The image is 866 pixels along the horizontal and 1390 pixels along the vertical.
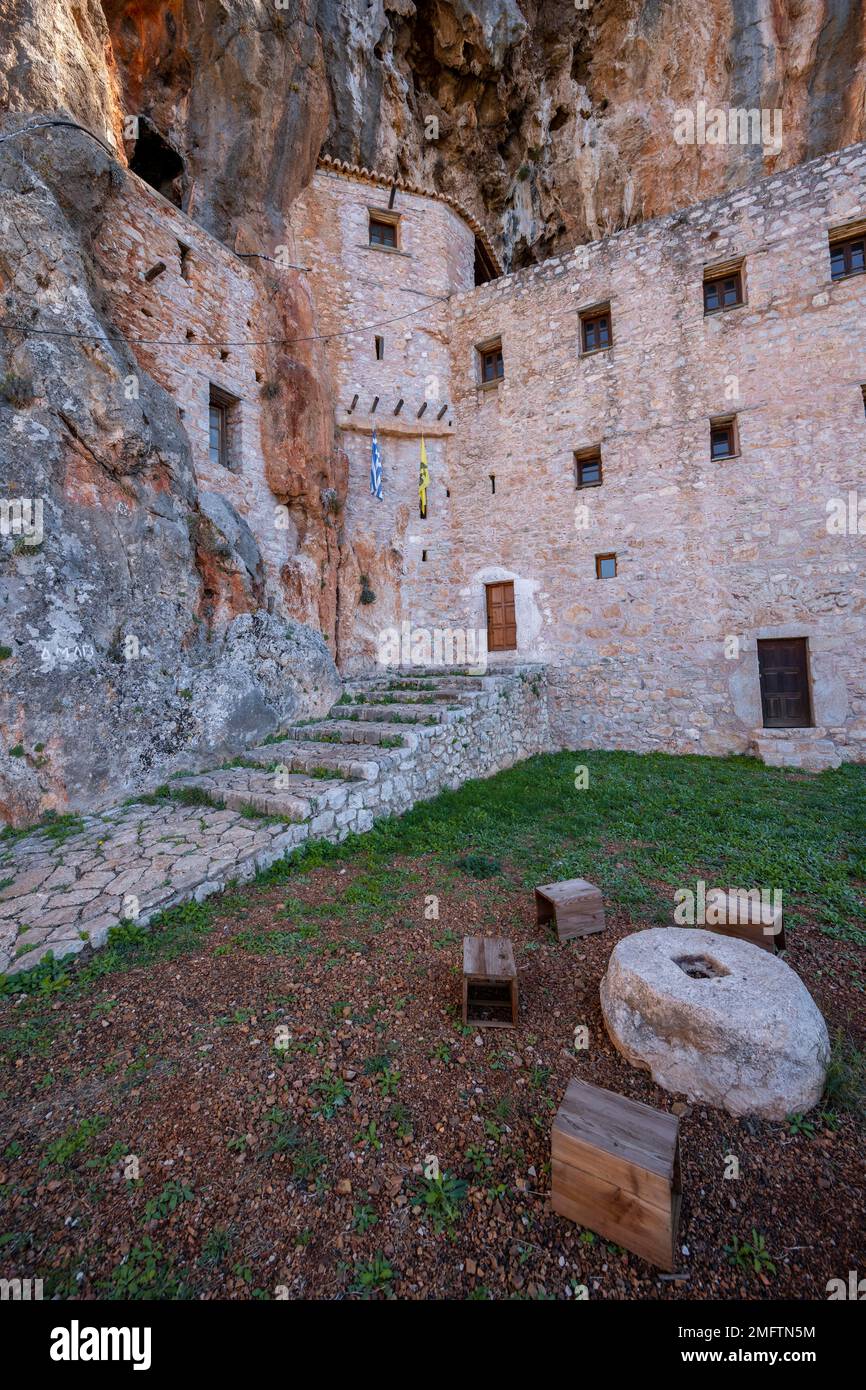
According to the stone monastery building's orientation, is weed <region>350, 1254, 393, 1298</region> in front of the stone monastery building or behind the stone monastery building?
in front

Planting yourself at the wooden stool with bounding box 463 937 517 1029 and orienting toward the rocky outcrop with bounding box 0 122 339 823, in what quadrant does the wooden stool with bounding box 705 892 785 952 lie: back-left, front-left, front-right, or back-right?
back-right

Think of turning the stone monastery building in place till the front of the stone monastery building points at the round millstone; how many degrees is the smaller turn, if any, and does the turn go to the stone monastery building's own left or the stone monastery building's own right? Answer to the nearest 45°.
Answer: approximately 45° to the stone monastery building's own left

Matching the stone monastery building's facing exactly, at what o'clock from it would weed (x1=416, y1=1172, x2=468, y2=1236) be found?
The weed is roughly at 11 o'clock from the stone monastery building.

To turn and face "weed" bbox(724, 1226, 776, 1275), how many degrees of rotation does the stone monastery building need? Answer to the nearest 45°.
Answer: approximately 45° to its left

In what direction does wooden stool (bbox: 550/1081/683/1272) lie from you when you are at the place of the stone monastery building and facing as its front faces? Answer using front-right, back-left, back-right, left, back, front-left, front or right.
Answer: front-left

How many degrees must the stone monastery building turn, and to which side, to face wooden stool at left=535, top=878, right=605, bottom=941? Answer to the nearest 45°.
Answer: approximately 45° to its left

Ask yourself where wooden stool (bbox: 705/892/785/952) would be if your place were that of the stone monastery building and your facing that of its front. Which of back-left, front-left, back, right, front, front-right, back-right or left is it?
front-left

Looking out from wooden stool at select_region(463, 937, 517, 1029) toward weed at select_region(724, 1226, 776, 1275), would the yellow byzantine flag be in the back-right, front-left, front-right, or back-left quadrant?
back-left

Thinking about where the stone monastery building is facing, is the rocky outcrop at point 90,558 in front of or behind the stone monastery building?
in front

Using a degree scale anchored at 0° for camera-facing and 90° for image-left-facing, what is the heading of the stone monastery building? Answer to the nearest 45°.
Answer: approximately 45°

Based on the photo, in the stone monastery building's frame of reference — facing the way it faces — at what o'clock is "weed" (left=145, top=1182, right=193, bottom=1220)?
The weed is roughly at 11 o'clock from the stone monastery building.
